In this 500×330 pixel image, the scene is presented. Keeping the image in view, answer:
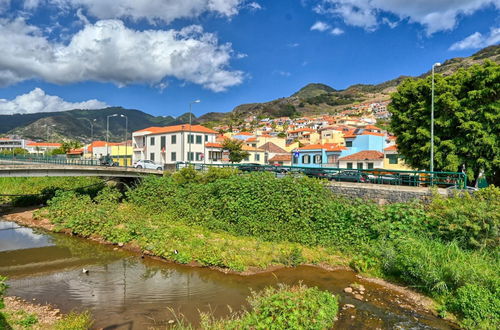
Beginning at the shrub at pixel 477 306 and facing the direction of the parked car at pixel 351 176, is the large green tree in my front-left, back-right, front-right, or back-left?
front-right

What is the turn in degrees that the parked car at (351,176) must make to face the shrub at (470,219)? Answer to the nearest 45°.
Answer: approximately 135° to its left

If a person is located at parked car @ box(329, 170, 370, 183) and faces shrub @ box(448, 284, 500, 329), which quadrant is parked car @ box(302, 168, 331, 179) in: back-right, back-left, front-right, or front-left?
back-right

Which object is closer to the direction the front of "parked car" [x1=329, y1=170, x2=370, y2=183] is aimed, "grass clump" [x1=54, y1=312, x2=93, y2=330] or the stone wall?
the grass clump

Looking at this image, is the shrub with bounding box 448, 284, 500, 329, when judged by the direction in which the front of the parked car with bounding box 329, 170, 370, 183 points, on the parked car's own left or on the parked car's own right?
on the parked car's own left

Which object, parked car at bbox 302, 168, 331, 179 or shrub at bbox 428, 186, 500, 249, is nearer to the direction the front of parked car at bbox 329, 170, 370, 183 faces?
the parked car

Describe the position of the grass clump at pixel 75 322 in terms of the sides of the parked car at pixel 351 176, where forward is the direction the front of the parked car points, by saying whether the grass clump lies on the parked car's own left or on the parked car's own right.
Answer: on the parked car's own left

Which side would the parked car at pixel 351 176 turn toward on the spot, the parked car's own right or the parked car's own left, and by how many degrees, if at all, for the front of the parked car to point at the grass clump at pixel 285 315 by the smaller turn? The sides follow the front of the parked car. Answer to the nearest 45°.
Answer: approximately 90° to the parked car's own left

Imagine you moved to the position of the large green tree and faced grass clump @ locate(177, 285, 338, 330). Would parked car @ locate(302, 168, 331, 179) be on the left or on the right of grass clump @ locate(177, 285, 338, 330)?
right

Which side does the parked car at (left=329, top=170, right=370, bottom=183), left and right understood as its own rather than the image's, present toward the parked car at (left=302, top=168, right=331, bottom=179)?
front

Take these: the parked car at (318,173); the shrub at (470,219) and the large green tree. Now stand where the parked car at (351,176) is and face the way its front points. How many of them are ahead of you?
1

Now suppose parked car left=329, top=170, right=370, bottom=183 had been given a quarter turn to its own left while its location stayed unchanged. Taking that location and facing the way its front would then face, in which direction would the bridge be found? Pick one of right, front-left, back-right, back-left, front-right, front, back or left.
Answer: right

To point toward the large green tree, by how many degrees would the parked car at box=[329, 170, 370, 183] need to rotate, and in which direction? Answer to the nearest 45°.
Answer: approximately 180°

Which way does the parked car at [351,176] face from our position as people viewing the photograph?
facing to the left of the viewer
